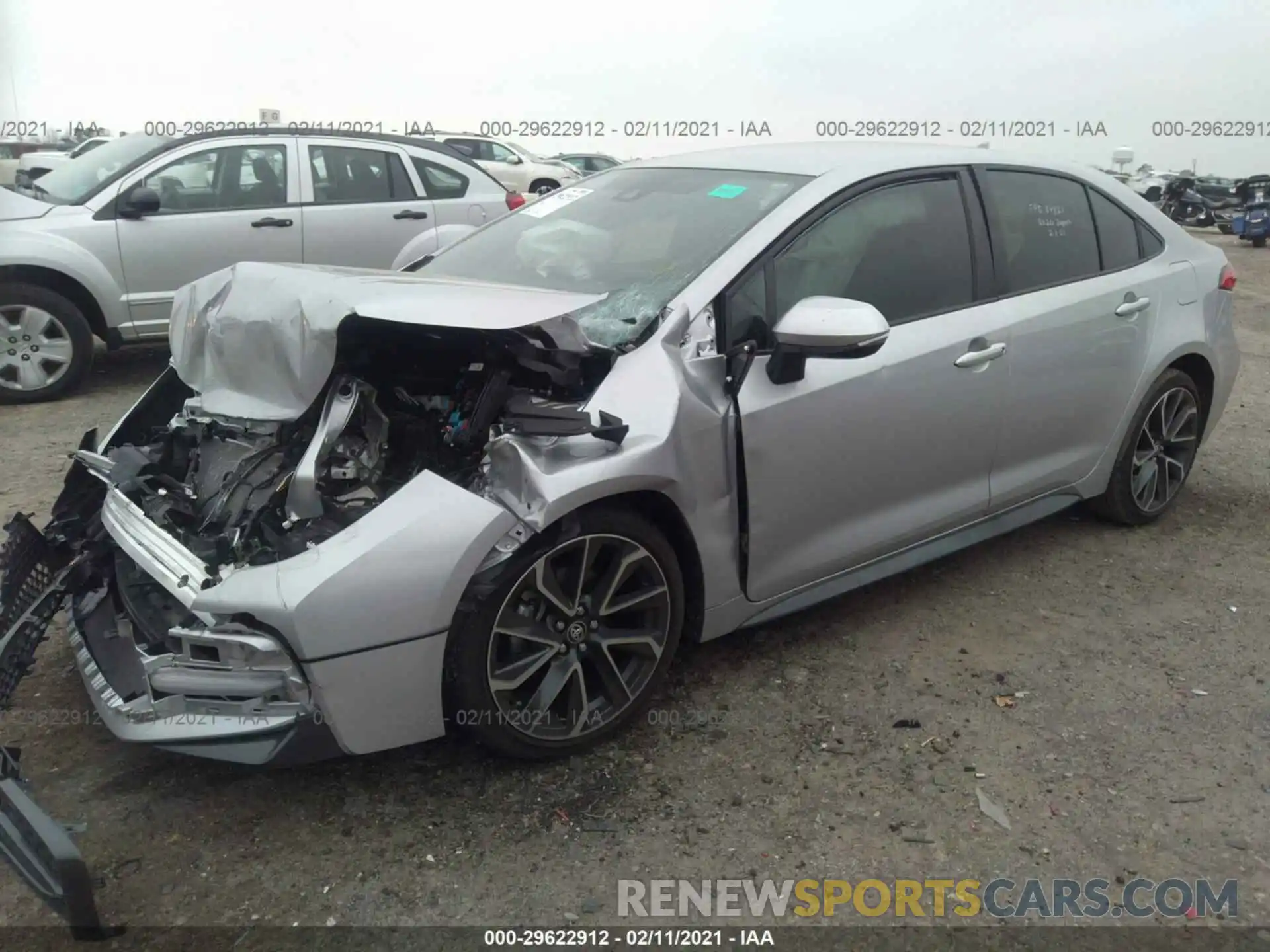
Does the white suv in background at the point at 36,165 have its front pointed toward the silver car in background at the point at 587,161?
no

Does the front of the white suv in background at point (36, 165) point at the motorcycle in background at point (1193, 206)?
no

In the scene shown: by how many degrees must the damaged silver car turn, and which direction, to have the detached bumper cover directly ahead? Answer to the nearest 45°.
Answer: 0° — it already faces it

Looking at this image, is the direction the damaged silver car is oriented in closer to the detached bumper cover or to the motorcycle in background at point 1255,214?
the detached bumper cover

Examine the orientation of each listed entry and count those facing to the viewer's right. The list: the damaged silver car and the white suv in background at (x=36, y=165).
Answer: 0

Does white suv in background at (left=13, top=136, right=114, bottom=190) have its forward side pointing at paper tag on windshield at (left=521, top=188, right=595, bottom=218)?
no

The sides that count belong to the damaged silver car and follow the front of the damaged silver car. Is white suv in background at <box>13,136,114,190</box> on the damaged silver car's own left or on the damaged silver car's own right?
on the damaged silver car's own right

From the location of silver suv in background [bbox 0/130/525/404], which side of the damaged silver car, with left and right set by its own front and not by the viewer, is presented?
right

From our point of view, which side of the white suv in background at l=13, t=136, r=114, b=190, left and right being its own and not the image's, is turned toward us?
left

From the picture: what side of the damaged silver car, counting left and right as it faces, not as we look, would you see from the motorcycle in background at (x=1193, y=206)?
back

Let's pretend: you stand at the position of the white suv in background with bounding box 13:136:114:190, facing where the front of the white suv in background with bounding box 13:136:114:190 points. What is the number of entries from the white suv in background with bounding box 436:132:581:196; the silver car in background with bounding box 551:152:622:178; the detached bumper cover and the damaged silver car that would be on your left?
2

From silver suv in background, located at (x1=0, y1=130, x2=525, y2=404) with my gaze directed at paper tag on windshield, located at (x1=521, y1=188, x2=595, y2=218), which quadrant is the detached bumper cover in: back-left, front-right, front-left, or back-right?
front-right

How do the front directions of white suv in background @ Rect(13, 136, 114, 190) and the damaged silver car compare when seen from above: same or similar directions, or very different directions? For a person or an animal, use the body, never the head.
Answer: same or similar directions

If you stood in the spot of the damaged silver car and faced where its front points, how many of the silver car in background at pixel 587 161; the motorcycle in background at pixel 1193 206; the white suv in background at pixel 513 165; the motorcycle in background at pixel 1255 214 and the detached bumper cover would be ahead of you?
1

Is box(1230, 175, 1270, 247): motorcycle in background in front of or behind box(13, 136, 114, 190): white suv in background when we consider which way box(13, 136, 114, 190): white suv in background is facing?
behind

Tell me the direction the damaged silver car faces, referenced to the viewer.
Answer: facing the viewer and to the left of the viewer

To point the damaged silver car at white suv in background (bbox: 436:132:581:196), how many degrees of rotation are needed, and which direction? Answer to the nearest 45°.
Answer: approximately 135° to its right

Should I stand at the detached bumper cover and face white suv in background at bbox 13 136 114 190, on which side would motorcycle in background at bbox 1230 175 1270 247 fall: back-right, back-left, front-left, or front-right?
front-right

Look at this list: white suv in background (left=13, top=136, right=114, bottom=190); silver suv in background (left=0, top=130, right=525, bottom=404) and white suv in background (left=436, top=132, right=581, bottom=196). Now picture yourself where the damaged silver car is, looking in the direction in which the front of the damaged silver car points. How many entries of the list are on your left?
0
